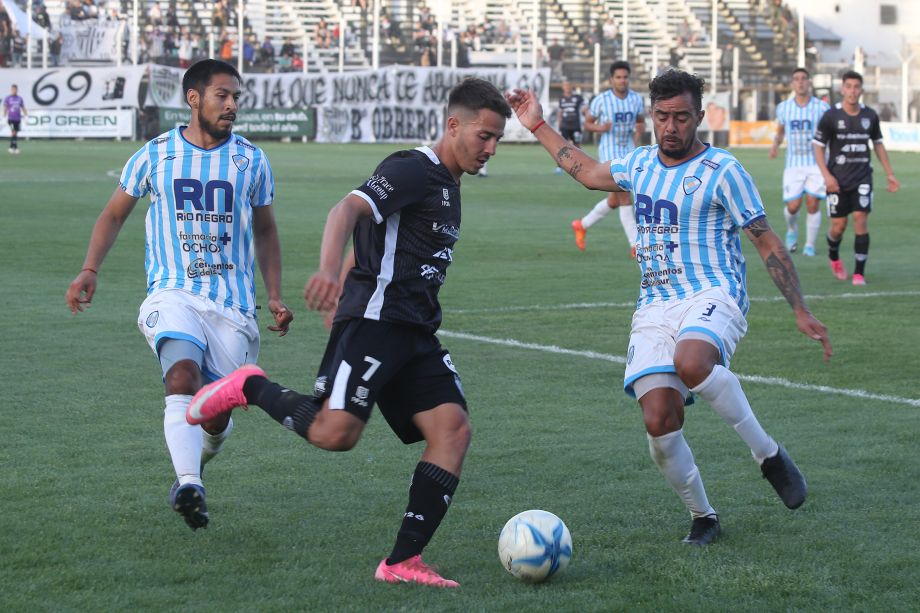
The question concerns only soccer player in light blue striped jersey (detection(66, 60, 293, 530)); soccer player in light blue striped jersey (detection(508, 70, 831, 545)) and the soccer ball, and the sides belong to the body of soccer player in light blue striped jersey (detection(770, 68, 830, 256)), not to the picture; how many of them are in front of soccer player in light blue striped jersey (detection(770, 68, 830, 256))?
3

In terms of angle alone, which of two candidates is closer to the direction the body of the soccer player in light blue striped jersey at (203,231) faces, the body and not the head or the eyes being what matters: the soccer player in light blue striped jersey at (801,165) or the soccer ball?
the soccer ball

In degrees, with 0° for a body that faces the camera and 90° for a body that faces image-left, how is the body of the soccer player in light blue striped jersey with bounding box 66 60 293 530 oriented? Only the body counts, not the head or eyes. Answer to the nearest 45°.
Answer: approximately 0°

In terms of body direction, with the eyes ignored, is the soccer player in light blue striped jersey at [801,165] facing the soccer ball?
yes

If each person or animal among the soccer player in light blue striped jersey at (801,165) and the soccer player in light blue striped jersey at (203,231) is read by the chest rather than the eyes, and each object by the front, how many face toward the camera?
2

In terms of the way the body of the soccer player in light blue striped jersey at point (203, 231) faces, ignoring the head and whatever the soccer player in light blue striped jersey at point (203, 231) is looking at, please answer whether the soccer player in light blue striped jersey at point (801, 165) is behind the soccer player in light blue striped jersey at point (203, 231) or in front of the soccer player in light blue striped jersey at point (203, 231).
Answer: behind

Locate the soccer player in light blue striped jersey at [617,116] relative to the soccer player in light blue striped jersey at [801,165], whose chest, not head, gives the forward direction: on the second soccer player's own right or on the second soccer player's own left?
on the second soccer player's own right

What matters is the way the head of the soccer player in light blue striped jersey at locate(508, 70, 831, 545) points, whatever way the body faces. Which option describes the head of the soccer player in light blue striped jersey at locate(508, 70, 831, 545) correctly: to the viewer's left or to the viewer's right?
to the viewer's left

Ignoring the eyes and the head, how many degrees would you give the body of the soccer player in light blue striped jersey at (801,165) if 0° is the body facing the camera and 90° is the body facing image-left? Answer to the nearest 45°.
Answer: approximately 0°
